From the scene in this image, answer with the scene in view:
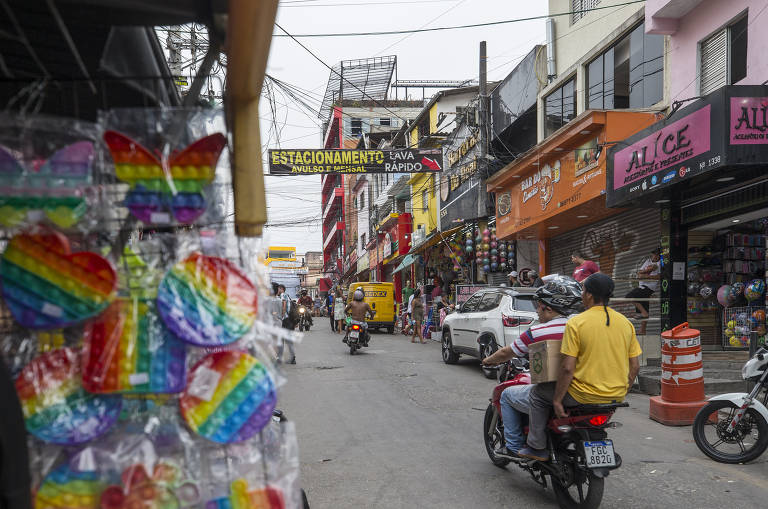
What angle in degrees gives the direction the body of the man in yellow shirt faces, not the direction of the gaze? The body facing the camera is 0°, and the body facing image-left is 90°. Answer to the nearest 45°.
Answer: approximately 135°

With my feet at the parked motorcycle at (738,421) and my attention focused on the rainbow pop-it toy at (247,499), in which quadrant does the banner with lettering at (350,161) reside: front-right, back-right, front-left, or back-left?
back-right

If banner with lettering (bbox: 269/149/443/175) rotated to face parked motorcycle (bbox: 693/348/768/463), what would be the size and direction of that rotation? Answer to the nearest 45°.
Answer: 0° — it already faces it

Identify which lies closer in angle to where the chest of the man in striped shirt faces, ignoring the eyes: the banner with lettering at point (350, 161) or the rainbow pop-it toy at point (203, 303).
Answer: the banner with lettering

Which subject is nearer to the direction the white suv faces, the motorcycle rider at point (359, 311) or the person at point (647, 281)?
the motorcycle rider

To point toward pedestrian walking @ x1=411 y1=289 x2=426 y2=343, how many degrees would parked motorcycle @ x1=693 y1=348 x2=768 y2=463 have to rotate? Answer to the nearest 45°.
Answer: approximately 45° to its right

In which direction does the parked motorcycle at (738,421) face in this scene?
to the viewer's left

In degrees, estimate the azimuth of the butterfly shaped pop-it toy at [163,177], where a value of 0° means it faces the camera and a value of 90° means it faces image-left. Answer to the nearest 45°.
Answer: approximately 0°
